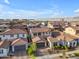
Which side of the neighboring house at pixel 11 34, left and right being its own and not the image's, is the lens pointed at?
front

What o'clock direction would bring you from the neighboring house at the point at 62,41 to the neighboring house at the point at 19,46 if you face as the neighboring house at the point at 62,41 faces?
the neighboring house at the point at 19,46 is roughly at 2 o'clock from the neighboring house at the point at 62,41.

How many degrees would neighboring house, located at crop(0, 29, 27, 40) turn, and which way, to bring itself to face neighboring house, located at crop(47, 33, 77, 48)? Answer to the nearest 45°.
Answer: approximately 45° to its left

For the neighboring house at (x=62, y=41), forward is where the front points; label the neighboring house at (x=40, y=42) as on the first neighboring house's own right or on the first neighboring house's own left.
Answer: on the first neighboring house's own right

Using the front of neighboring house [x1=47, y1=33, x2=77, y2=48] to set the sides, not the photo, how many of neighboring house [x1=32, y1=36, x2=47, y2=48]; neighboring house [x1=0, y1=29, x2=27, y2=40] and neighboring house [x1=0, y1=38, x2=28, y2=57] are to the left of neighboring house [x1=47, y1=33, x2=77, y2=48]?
0

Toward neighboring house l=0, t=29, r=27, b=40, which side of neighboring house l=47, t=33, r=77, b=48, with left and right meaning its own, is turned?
right

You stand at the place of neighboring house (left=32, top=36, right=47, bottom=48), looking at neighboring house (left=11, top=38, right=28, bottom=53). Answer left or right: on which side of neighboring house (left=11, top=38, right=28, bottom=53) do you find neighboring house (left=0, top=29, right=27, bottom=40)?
right

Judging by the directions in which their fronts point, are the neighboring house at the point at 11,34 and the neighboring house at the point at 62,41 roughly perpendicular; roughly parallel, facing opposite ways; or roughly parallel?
roughly parallel

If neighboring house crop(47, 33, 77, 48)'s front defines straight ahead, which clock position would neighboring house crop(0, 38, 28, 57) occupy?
neighboring house crop(0, 38, 28, 57) is roughly at 2 o'clock from neighboring house crop(47, 33, 77, 48).

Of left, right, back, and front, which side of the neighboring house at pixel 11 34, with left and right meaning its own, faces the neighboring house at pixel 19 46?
front

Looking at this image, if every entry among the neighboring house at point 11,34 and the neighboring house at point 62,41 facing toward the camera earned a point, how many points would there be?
2
